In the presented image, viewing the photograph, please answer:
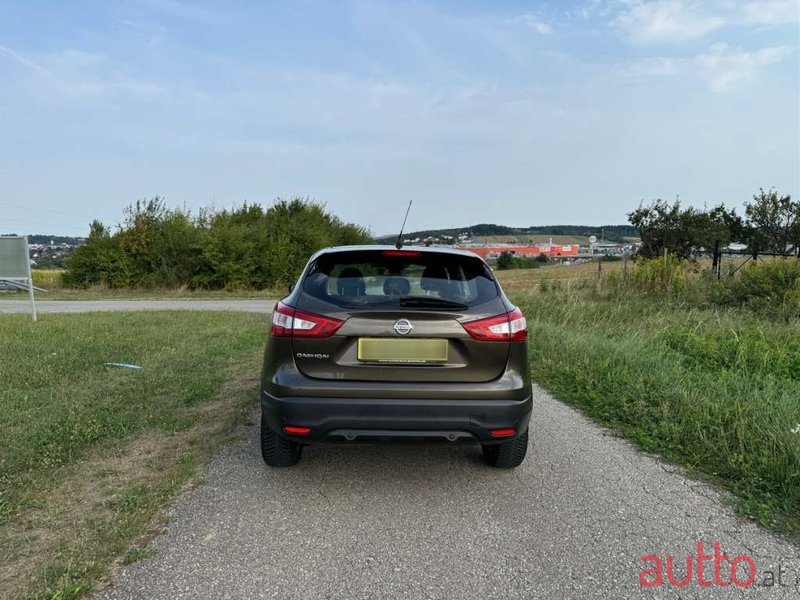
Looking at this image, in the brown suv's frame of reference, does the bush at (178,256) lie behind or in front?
in front

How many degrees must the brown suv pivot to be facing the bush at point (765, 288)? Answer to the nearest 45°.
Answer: approximately 45° to its right

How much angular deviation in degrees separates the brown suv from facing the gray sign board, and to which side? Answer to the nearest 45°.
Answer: approximately 45° to its left

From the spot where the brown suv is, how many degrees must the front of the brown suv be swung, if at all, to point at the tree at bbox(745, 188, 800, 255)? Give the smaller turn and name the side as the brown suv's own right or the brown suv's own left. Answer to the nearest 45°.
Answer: approximately 45° to the brown suv's own right

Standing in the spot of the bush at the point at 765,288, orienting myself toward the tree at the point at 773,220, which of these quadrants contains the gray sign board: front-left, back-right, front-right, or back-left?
back-left

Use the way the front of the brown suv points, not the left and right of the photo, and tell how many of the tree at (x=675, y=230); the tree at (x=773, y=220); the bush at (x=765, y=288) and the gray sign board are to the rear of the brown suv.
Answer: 0

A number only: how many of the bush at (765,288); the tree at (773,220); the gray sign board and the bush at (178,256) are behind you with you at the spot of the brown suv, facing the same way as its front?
0

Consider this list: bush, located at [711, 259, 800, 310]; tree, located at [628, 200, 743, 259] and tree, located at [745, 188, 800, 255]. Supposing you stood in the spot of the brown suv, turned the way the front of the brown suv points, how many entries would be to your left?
0

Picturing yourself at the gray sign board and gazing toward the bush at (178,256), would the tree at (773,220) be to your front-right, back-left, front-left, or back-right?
front-right

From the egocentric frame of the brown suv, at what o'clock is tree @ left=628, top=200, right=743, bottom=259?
The tree is roughly at 1 o'clock from the brown suv.

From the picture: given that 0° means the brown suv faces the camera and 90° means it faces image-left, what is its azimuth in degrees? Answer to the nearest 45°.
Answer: approximately 180°

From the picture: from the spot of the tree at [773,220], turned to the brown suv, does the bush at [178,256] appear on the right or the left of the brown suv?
right

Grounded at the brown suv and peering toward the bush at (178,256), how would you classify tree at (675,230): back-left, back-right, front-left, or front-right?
front-right
